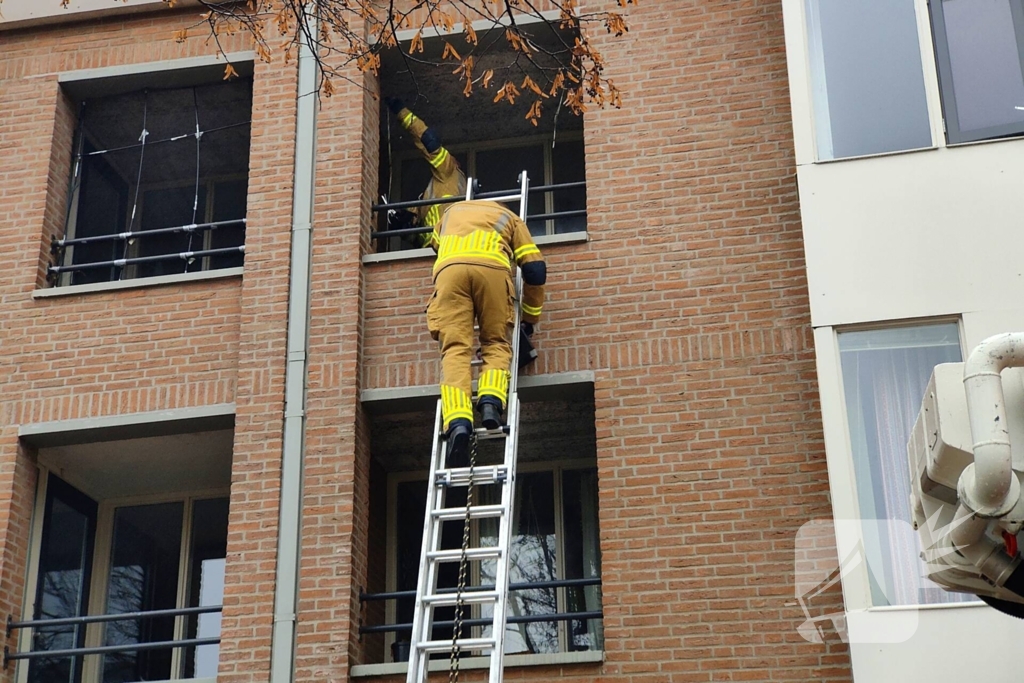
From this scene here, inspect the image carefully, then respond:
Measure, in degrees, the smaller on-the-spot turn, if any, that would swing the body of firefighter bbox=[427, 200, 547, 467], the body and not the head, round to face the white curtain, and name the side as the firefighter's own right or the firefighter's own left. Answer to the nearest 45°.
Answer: approximately 90° to the firefighter's own right

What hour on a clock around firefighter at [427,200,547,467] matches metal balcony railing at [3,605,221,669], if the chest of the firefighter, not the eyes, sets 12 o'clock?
The metal balcony railing is roughly at 10 o'clock from the firefighter.

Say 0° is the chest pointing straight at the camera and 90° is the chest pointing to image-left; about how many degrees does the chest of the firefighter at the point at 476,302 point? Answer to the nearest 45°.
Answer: approximately 180°

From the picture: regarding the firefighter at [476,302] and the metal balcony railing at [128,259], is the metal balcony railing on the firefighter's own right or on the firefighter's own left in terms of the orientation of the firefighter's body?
on the firefighter's own left

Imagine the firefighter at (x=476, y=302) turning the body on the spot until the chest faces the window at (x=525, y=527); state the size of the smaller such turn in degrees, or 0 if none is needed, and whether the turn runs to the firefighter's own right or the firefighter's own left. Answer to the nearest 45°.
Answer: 0° — they already face it

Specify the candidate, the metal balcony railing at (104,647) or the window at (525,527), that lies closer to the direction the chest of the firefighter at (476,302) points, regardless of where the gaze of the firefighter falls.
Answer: the window
